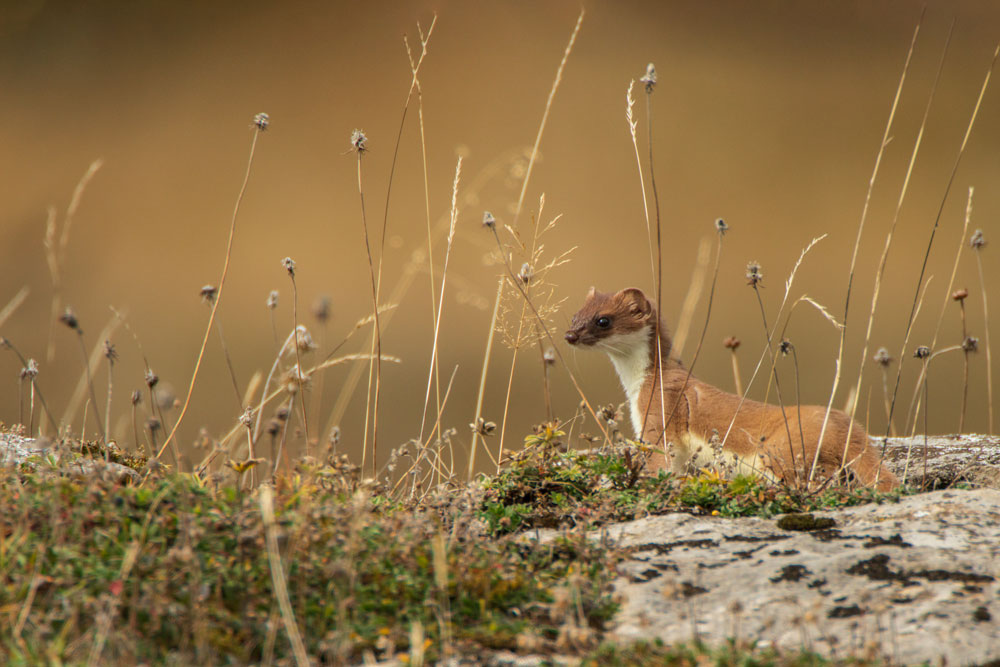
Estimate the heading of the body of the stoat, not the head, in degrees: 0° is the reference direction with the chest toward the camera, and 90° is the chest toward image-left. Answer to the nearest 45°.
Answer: approximately 90°
